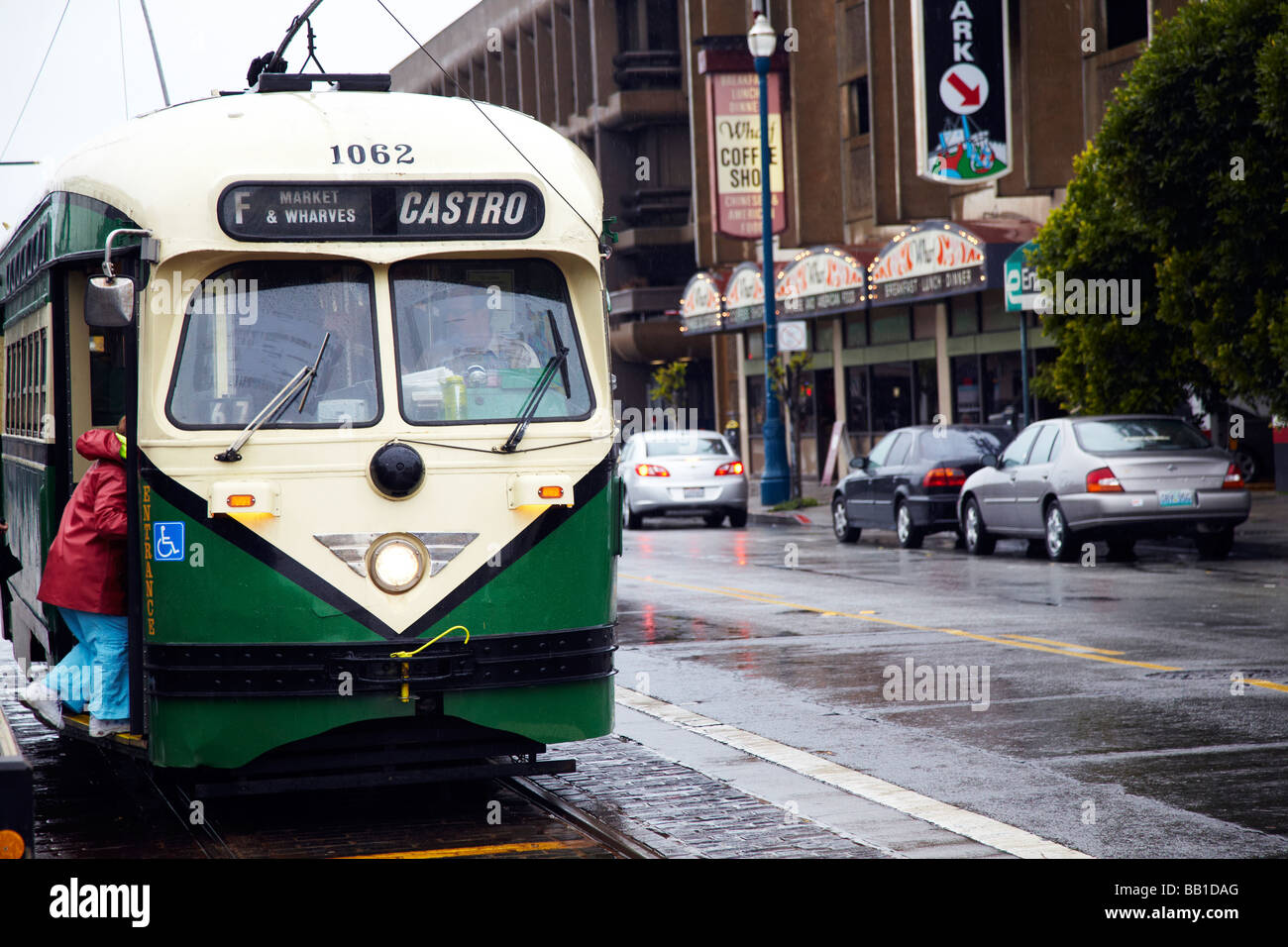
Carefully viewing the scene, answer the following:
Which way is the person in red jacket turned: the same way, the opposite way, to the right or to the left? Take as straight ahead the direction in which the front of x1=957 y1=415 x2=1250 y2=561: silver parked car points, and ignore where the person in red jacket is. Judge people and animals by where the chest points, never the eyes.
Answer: to the right

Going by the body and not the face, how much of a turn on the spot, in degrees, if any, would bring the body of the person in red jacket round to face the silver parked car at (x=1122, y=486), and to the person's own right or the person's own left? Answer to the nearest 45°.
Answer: approximately 45° to the person's own left

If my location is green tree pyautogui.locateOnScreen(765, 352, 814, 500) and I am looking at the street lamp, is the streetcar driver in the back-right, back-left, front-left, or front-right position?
front-left

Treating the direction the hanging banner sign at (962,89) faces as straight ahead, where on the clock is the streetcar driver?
The streetcar driver is roughly at 12 o'clock from the hanging banner sign.

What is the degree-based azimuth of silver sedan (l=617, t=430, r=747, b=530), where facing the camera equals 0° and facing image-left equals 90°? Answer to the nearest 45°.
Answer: approximately 180°

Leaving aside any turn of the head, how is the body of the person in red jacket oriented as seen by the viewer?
to the viewer's right

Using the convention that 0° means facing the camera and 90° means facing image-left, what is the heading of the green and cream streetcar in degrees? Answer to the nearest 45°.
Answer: approximately 0°

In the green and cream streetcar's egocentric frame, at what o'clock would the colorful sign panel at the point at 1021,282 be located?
The colorful sign panel is roughly at 7 o'clock from the green and cream streetcar.

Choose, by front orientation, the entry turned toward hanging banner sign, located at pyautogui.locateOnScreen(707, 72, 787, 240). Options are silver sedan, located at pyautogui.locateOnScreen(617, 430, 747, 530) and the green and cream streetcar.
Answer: the silver sedan

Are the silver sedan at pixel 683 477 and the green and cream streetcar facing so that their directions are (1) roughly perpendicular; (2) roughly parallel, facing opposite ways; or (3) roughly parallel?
roughly parallel, facing opposite ways

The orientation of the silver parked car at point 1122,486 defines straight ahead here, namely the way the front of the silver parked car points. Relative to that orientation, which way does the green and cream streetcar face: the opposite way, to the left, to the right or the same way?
the opposite way

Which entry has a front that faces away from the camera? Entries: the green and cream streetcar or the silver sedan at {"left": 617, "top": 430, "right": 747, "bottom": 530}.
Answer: the silver sedan

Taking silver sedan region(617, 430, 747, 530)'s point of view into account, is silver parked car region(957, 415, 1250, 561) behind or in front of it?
behind

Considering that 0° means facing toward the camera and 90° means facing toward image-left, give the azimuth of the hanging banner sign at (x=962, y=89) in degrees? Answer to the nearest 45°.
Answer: approximately 0°
